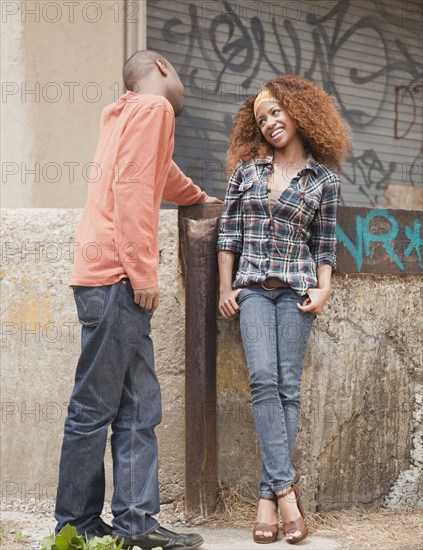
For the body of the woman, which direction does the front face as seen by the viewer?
toward the camera

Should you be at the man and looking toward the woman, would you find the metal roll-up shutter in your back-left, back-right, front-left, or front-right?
front-left

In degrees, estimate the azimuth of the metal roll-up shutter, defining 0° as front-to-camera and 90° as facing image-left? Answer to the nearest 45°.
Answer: approximately 0°

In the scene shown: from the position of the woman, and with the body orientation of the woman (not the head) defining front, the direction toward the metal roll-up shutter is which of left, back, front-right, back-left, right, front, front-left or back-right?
back

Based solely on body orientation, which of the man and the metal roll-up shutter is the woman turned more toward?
the man

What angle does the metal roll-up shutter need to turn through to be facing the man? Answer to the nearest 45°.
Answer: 0° — it already faces them

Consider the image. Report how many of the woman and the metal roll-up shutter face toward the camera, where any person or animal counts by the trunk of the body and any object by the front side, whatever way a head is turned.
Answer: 2

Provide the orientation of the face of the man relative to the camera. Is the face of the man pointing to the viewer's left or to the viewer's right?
to the viewer's right

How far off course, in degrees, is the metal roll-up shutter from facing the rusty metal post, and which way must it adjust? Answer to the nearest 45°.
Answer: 0° — it already faces it

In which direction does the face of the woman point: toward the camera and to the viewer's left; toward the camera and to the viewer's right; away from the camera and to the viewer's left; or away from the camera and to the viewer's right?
toward the camera and to the viewer's left

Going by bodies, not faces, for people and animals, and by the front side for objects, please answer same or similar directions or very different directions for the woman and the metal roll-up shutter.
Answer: same or similar directions

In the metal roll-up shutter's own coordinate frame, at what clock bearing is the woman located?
The woman is roughly at 12 o'clock from the metal roll-up shutter.
